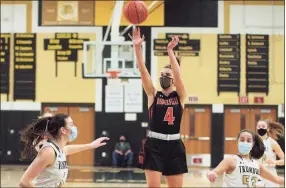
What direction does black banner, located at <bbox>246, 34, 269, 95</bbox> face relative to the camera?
toward the camera

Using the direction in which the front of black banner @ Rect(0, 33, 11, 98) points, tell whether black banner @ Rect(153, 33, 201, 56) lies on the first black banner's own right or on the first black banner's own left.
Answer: on the first black banner's own left

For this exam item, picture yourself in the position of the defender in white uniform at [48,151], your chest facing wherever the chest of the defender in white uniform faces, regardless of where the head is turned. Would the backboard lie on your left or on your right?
on your left

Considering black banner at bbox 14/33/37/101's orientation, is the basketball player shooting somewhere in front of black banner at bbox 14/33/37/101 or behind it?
in front

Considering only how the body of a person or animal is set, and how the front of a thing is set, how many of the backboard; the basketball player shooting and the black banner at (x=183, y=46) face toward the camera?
3

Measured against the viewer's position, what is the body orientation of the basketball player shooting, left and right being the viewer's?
facing the viewer

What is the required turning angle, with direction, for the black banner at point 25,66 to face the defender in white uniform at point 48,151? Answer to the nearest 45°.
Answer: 0° — it already faces them

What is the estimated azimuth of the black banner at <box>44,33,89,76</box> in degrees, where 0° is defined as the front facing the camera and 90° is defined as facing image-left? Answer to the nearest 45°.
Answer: approximately 0°

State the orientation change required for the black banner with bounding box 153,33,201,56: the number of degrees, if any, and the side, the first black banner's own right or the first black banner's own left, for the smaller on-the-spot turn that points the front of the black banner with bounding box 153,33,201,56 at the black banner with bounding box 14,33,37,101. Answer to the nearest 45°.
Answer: approximately 90° to the first black banner's own right

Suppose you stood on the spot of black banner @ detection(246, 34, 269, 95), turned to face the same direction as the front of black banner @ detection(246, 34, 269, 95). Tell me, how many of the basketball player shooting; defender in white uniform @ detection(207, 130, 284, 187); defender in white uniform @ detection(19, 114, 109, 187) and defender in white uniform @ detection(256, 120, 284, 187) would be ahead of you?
4

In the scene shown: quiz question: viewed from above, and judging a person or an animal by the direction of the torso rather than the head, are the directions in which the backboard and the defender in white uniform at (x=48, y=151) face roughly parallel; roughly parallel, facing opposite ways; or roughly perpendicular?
roughly perpendicular

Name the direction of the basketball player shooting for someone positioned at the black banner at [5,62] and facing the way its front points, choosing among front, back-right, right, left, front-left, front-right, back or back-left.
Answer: front

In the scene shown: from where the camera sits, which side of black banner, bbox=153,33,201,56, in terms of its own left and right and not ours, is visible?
front

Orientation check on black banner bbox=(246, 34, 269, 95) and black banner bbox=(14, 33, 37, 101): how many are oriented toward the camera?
2

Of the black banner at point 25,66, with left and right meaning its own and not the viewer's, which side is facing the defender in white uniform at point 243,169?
front

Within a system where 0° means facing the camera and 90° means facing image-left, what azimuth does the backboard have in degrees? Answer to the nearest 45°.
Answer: approximately 0°

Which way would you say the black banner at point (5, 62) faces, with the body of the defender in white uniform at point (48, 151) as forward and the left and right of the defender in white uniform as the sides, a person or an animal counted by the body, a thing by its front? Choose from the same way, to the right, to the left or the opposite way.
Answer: to the right
